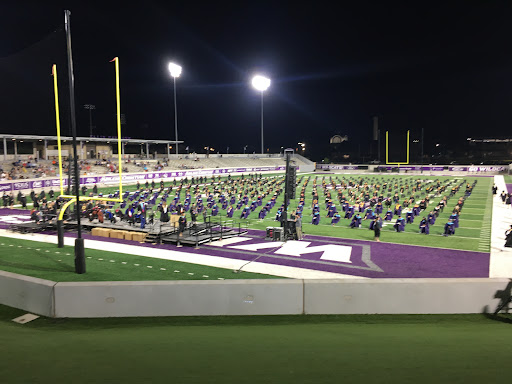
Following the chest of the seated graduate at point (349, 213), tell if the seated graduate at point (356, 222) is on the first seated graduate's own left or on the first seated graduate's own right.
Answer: on the first seated graduate's own left

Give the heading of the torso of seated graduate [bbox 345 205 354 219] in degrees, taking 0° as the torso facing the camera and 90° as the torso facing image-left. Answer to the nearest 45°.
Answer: approximately 45°

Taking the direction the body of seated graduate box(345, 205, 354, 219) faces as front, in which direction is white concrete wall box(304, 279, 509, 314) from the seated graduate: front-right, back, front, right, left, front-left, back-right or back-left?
front-left

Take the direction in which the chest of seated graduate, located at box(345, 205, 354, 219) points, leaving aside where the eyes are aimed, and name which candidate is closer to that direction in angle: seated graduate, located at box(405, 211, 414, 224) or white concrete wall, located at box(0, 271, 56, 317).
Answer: the white concrete wall

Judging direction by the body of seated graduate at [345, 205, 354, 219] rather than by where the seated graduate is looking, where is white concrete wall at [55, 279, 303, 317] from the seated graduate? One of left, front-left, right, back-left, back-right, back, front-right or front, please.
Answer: front-left

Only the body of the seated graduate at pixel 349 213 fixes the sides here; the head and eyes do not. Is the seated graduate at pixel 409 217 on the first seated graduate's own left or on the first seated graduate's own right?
on the first seated graduate's own left

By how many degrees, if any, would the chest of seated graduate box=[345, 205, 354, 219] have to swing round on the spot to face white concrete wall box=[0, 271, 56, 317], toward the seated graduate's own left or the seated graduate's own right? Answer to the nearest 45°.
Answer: approximately 45° to the seated graduate's own left

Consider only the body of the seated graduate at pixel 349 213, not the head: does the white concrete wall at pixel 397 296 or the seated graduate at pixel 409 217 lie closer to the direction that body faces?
the white concrete wall
